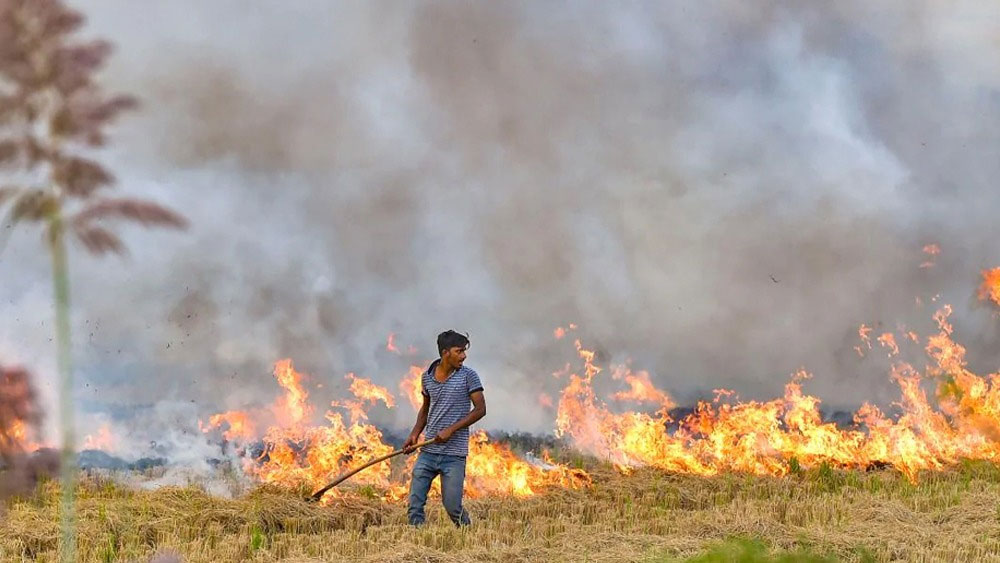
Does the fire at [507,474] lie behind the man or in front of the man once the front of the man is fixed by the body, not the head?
behind

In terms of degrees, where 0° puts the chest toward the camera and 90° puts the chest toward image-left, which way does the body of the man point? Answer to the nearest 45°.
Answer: approximately 45°
